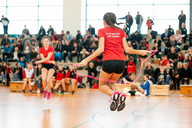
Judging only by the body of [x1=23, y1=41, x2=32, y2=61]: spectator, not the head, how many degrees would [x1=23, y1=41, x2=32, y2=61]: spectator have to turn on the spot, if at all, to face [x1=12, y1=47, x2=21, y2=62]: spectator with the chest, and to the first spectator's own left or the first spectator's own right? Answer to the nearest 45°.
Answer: approximately 90° to the first spectator's own right

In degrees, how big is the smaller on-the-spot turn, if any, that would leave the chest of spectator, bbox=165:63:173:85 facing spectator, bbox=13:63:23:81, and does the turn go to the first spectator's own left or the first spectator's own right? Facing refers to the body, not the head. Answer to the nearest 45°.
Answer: approximately 45° to the first spectator's own right

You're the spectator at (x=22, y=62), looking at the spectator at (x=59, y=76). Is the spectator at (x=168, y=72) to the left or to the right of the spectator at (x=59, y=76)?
left

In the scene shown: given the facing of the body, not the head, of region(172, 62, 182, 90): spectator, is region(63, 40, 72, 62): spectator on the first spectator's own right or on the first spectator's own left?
on the first spectator's own right

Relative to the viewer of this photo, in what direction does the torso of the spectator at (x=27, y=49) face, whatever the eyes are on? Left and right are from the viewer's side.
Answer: facing the viewer

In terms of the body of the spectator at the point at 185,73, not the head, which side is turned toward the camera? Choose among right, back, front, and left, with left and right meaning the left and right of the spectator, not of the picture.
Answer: front

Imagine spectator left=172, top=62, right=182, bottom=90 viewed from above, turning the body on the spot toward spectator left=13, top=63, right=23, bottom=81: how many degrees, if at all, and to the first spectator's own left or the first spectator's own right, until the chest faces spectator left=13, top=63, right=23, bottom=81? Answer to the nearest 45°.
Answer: approximately 45° to the first spectator's own right

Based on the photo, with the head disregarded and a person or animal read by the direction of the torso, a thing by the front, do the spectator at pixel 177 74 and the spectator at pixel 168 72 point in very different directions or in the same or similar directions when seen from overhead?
same or similar directions

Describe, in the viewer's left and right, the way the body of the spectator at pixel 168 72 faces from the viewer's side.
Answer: facing the viewer and to the left of the viewer

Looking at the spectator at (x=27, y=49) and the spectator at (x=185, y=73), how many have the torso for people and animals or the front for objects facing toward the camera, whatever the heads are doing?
2
